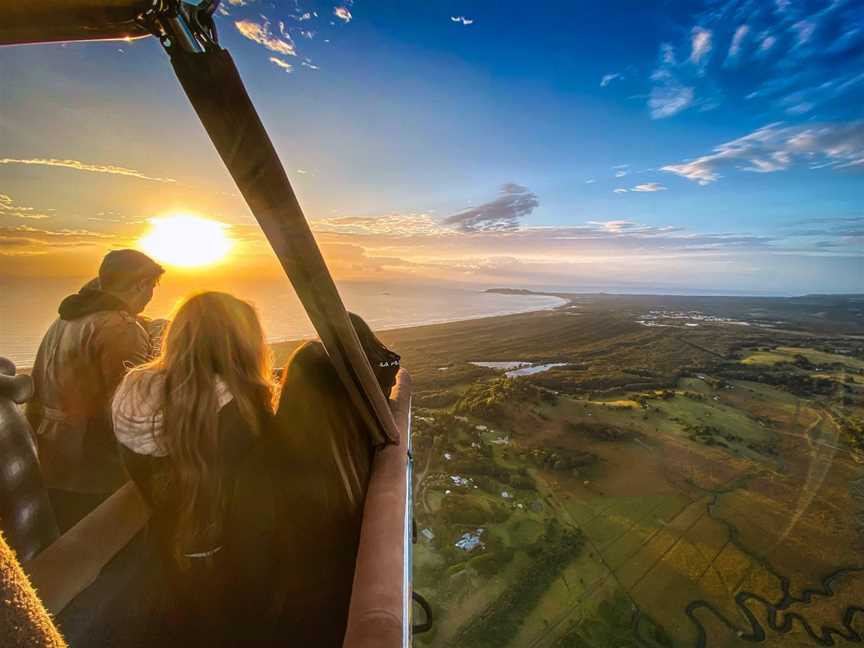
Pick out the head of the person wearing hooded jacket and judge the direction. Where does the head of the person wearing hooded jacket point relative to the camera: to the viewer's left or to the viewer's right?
to the viewer's right

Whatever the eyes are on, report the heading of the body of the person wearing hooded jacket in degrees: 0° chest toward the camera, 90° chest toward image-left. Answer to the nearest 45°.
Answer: approximately 225°

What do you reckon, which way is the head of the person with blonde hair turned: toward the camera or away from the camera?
away from the camera

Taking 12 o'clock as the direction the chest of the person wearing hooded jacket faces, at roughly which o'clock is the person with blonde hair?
The person with blonde hair is roughly at 4 o'clock from the person wearing hooded jacket.
